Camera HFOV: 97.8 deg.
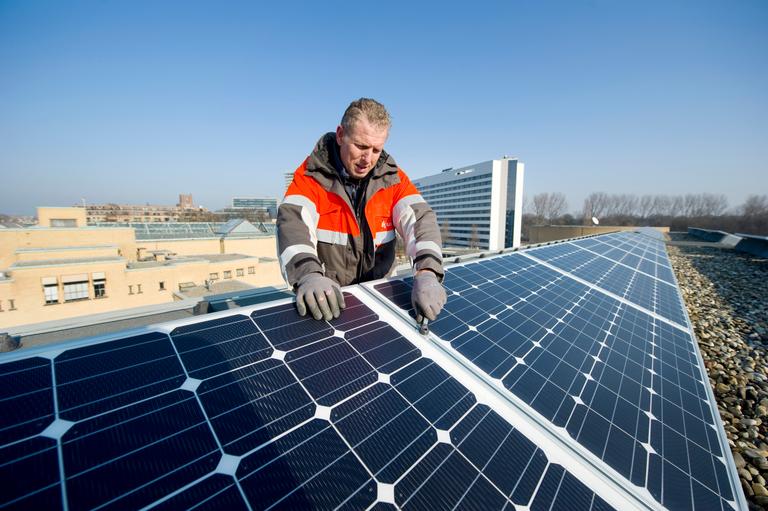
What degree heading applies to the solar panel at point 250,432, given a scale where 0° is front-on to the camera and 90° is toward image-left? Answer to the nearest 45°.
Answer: approximately 315°

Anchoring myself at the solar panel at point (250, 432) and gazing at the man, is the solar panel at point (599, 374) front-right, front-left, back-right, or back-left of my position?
front-right

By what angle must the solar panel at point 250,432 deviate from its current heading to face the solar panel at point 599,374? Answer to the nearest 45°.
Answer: approximately 45° to its left

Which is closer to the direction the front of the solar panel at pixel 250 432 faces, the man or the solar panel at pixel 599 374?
the solar panel

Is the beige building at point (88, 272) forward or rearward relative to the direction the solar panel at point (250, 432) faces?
rearward
